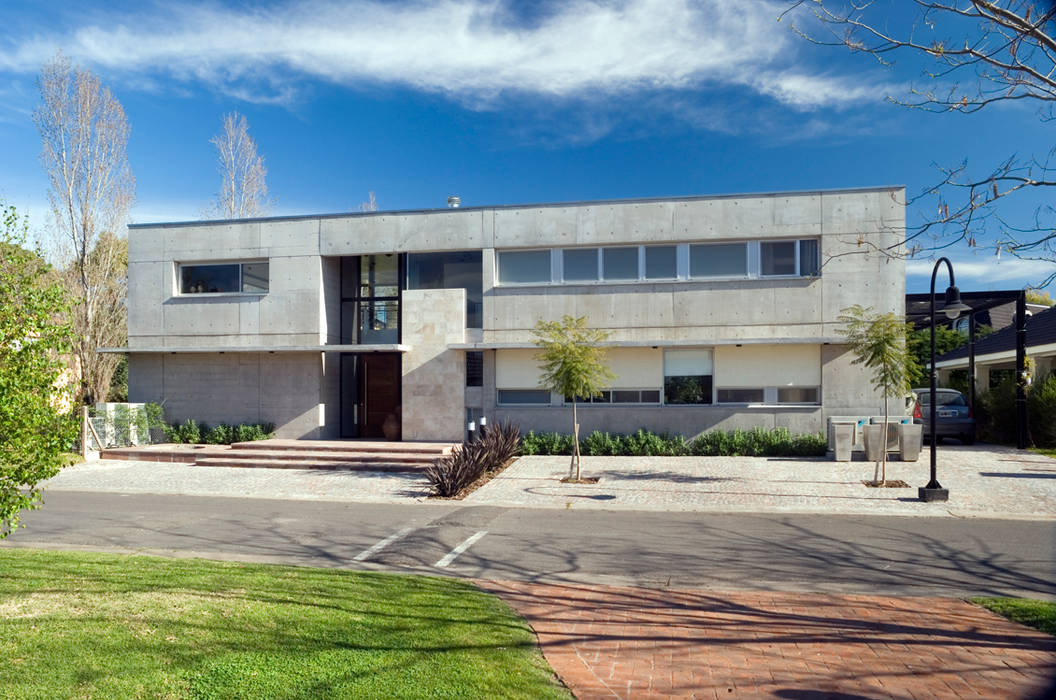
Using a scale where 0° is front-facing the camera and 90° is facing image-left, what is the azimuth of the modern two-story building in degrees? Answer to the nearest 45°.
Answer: approximately 0°

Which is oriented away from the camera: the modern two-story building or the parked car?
the parked car

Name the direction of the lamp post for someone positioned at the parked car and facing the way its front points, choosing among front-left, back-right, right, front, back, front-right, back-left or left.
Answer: back

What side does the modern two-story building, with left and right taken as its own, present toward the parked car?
left

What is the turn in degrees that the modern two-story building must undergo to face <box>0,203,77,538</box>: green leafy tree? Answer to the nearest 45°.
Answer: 0° — it already faces it

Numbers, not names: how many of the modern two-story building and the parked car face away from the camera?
1

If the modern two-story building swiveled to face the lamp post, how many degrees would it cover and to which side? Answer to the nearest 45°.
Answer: approximately 45° to its left

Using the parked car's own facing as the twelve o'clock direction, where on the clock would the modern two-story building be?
The modern two-story building is roughly at 8 o'clock from the parked car.

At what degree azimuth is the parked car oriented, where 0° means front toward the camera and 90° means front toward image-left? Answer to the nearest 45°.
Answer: approximately 180°
